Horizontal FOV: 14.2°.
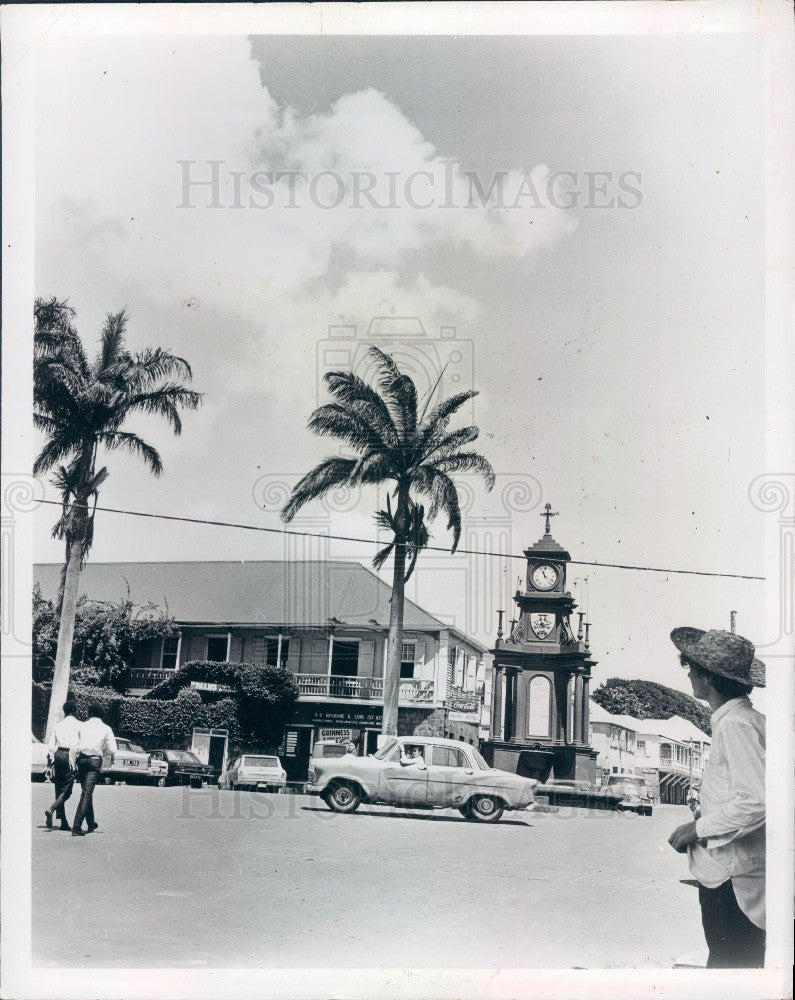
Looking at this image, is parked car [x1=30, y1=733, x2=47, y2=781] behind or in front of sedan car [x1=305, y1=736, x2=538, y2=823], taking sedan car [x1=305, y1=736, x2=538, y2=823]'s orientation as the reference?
in front

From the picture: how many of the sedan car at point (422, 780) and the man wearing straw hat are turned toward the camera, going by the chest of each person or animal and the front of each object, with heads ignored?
0

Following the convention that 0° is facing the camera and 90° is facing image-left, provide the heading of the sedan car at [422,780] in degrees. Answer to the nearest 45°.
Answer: approximately 90°

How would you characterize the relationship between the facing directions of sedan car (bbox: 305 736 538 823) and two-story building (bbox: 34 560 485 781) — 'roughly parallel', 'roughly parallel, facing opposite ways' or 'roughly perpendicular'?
roughly perpendicular

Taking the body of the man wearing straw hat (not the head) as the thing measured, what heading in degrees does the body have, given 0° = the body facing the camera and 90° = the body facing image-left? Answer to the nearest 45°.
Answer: approximately 90°

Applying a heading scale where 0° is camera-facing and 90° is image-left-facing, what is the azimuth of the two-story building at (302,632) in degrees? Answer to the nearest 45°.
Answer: approximately 0°

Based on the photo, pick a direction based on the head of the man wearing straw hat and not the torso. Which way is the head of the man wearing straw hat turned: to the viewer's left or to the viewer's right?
to the viewer's left
